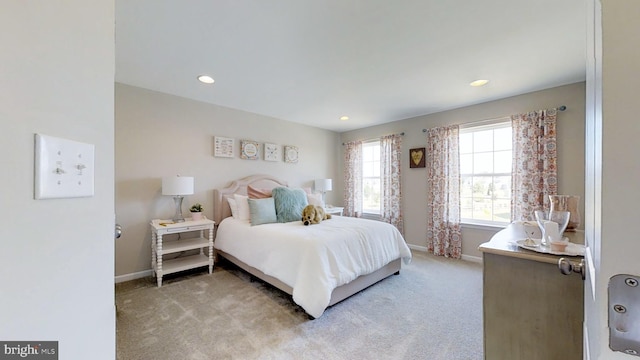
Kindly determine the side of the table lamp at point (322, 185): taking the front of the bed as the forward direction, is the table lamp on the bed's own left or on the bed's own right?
on the bed's own left

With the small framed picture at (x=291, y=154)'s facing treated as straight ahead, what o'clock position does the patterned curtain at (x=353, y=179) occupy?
The patterned curtain is roughly at 10 o'clock from the small framed picture.

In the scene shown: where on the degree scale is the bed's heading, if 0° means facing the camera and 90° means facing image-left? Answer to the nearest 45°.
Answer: approximately 315°

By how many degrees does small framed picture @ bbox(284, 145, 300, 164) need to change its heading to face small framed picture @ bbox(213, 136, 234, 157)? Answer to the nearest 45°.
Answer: approximately 90° to its right

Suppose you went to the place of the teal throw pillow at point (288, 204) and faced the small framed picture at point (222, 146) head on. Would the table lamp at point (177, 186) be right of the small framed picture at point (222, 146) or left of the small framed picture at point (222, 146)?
left

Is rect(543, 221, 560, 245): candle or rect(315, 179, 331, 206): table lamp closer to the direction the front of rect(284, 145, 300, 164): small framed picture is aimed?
the candle

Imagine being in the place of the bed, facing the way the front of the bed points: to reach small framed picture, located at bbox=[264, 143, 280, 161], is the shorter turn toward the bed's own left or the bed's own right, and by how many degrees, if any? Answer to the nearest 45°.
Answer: approximately 180°
